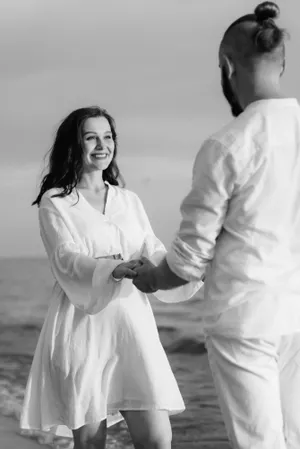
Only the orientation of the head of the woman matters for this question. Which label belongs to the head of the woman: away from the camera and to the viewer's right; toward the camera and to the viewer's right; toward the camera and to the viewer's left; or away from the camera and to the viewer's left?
toward the camera and to the viewer's right

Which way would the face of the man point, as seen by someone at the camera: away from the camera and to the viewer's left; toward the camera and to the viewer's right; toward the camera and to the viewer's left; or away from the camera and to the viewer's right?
away from the camera and to the viewer's left

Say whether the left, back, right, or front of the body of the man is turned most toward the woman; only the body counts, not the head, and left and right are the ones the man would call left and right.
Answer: front

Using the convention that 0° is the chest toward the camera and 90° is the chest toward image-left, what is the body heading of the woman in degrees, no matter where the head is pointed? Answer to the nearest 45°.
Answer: approximately 315°

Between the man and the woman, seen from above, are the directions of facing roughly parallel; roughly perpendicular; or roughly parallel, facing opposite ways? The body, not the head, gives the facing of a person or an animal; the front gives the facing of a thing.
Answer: roughly parallel, facing opposite ways

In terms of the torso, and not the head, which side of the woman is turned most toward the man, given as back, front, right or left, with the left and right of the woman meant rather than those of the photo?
front

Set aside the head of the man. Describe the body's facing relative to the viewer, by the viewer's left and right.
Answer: facing away from the viewer and to the left of the viewer
